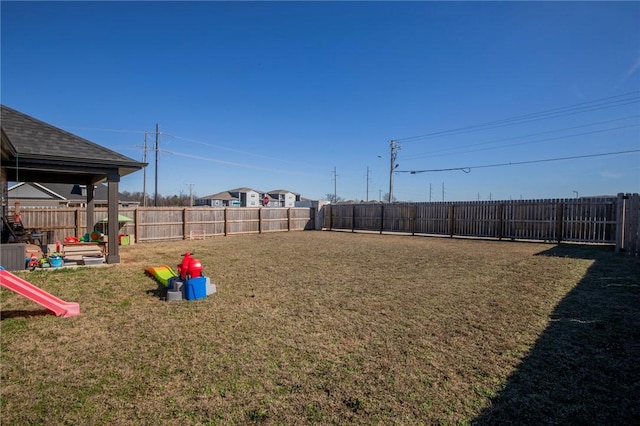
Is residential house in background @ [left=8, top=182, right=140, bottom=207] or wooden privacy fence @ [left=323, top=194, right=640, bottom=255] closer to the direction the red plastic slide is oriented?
the wooden privacy fence

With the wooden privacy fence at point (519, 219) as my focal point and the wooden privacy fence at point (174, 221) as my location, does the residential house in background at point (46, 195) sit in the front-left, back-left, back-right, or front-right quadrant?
back-left

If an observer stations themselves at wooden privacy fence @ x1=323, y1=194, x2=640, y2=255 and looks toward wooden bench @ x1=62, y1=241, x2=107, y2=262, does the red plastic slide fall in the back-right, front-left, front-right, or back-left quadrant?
front-left

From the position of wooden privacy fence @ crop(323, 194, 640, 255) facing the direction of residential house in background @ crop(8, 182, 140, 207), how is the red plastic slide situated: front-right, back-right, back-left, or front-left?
front-left

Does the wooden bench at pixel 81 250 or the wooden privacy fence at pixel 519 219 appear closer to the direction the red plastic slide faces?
the wooden privacy fence

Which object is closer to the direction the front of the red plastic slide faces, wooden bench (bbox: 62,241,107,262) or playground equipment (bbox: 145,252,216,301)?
the playground equipment

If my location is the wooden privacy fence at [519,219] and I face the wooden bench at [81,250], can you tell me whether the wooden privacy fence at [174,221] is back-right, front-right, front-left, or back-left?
front-right

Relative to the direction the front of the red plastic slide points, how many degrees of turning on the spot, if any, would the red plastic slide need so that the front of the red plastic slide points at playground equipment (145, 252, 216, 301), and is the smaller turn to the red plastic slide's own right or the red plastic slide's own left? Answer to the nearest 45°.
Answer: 0° — it already faces it

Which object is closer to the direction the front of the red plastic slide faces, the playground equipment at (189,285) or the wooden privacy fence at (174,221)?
the playground equipment

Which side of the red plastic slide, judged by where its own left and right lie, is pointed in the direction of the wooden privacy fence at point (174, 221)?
left

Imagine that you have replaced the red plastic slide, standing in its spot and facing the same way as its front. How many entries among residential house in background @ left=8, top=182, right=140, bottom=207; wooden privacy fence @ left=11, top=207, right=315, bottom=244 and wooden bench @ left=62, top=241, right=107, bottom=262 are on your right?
0

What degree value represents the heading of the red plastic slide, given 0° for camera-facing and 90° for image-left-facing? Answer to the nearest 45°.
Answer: approximately 270°

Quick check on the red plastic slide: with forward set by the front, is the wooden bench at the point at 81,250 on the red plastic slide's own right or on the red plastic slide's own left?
on the red plastic slide's own left

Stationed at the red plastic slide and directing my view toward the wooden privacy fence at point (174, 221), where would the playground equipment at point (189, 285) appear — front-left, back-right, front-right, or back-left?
front-right
